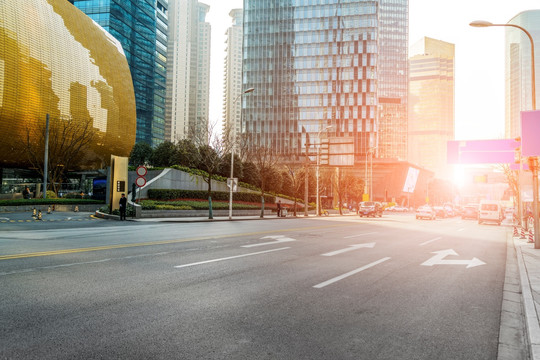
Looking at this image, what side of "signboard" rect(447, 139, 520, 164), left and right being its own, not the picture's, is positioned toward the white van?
back

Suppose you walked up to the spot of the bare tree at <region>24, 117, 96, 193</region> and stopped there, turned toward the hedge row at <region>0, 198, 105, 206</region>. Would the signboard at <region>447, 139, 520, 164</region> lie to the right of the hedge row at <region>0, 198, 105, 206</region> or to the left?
left

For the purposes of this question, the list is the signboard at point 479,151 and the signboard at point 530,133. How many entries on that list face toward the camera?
2

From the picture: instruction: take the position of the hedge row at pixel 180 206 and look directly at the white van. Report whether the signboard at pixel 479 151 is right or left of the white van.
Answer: right

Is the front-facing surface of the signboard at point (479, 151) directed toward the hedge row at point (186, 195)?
no

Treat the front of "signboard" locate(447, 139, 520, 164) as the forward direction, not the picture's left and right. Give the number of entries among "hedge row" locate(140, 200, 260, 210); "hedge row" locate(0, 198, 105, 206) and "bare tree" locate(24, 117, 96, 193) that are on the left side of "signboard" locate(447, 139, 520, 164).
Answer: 0

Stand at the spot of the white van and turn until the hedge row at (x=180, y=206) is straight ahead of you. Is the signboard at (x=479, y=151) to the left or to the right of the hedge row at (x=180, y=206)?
left

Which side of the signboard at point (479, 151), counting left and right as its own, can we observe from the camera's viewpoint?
front

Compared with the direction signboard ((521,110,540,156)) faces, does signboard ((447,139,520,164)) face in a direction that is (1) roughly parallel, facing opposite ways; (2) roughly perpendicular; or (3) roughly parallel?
roughly parallel

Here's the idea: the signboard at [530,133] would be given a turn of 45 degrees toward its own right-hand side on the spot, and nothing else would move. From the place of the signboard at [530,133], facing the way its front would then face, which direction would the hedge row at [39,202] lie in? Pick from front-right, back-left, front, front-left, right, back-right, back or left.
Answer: front-right

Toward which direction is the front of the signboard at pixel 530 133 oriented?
toward the camera

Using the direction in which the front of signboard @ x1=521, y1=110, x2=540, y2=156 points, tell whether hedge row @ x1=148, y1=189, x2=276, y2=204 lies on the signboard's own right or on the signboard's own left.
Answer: on the signboard's own right
